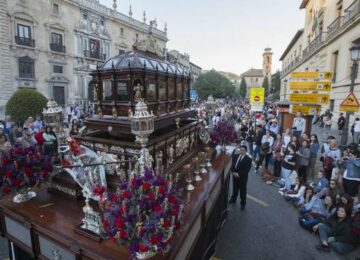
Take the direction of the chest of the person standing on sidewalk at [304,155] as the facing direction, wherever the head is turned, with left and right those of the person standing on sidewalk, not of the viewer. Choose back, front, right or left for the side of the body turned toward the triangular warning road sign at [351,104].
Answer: back

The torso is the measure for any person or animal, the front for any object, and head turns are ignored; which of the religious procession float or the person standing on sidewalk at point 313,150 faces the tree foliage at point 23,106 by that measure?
the person standing on sidewalk

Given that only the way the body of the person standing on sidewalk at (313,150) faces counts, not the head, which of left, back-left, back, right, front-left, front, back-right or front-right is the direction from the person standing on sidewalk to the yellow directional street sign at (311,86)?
right

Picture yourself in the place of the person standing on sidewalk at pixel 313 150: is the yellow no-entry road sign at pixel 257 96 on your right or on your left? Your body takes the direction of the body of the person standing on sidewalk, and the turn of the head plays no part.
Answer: on your right

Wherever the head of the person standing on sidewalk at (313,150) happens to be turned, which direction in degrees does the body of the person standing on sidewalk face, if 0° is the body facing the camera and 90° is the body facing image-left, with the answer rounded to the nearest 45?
approximately 90°

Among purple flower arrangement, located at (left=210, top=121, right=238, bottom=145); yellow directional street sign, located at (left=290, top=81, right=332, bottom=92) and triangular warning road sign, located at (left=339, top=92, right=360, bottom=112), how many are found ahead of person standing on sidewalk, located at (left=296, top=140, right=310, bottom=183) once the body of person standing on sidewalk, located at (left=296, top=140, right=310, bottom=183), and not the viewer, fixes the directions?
1

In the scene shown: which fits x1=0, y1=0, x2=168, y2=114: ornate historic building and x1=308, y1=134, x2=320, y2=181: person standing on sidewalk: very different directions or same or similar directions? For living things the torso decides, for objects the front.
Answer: very different directions

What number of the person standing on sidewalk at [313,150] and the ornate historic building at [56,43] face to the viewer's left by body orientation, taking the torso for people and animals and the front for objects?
1

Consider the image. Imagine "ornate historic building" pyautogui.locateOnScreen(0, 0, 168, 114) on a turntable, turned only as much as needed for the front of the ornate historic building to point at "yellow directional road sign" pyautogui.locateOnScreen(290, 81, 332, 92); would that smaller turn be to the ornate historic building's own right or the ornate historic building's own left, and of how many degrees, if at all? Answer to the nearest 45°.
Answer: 0° — it already faces it

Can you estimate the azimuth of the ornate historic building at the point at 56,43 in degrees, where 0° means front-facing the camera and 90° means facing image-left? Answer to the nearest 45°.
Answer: approximately 315°
